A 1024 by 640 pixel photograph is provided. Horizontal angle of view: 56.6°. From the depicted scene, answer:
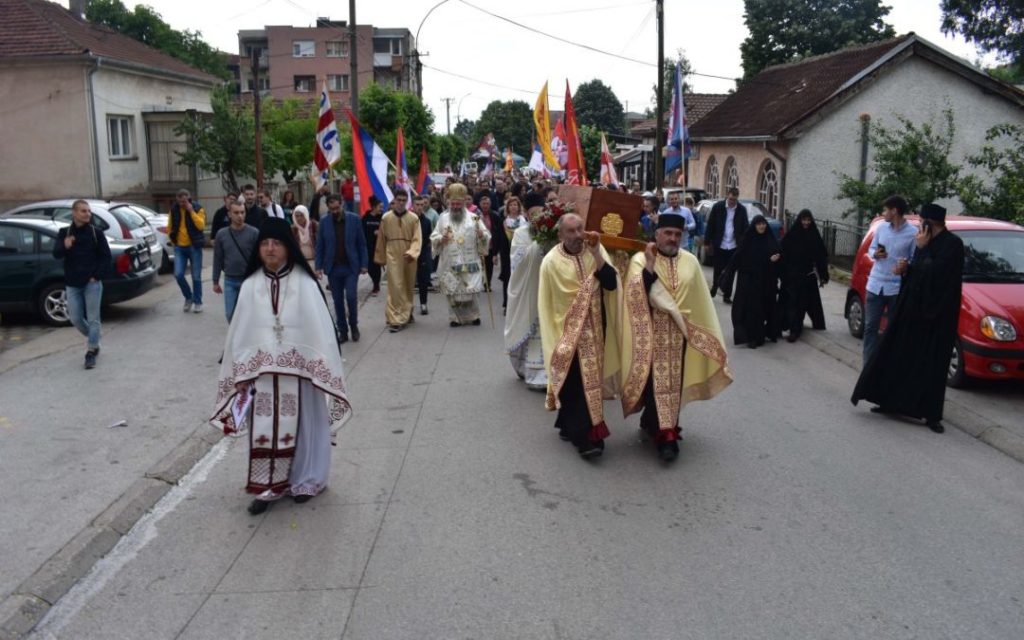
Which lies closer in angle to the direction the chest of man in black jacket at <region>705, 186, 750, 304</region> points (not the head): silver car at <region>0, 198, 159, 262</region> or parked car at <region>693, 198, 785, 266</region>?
the silver car

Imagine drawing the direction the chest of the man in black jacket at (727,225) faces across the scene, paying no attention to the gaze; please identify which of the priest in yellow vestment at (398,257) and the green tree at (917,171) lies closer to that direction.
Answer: the priest in yellow vestment

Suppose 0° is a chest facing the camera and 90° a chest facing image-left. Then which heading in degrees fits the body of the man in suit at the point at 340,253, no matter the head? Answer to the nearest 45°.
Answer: approximately 0°

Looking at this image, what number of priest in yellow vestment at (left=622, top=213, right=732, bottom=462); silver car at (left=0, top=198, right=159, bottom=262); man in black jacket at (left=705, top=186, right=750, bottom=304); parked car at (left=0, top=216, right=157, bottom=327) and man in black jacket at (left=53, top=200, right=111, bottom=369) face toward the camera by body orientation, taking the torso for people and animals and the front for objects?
3

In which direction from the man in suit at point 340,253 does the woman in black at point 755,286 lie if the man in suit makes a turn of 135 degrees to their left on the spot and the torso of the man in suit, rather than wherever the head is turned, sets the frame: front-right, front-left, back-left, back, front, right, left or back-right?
front-right

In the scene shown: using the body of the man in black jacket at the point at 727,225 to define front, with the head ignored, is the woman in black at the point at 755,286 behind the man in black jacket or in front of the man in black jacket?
in front

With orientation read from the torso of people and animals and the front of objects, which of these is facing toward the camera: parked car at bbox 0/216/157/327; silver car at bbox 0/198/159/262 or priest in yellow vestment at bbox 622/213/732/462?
the priest in yellow vestment

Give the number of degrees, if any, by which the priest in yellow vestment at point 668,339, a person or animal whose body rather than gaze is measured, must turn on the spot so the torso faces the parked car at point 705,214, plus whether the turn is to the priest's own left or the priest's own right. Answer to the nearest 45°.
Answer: approximately 180°

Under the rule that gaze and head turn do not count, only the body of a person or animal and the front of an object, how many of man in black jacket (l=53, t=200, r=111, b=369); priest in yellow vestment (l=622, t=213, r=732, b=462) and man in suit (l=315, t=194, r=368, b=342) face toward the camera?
3

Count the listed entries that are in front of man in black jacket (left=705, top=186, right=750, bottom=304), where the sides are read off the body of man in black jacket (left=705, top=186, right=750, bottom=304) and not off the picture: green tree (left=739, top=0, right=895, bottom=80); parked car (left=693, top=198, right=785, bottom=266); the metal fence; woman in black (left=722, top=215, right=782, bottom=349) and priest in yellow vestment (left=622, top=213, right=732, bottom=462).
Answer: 2

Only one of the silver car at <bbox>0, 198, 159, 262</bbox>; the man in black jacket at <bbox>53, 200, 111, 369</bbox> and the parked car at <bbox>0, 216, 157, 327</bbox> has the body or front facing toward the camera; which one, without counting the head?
the man in black jacket

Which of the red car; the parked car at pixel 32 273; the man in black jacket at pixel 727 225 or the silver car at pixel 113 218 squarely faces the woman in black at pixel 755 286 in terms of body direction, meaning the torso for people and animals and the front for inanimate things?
the man in black jacket
